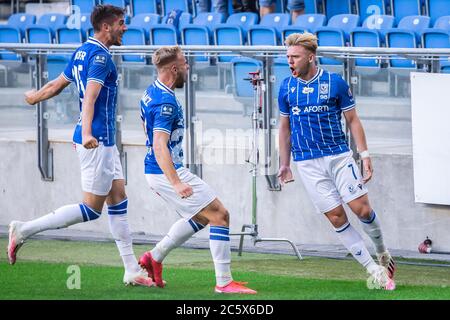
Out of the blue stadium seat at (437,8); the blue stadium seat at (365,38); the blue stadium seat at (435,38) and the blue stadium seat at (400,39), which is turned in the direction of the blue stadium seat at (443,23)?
the blue stadium seat at (437,8)

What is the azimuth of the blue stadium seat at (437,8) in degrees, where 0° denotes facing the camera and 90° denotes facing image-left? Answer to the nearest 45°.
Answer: approximately 0°

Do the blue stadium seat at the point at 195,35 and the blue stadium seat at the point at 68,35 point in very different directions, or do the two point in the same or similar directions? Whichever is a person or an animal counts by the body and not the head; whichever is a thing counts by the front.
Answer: same or similar directions

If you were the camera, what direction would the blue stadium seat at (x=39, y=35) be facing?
facing the viewer

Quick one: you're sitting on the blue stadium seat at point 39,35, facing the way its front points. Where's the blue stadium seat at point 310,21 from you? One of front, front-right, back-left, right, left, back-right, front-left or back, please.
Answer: front-left

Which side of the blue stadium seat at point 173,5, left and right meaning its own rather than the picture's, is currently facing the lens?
front

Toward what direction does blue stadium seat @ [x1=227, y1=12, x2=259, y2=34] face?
toward the camera

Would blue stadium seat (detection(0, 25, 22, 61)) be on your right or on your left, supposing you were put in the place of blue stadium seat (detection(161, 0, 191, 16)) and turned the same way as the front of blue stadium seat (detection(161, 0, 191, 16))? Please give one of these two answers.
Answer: on your right

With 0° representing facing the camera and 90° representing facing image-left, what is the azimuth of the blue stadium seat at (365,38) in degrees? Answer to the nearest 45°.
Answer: approximately 0°

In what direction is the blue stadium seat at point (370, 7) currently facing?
toward the camera
